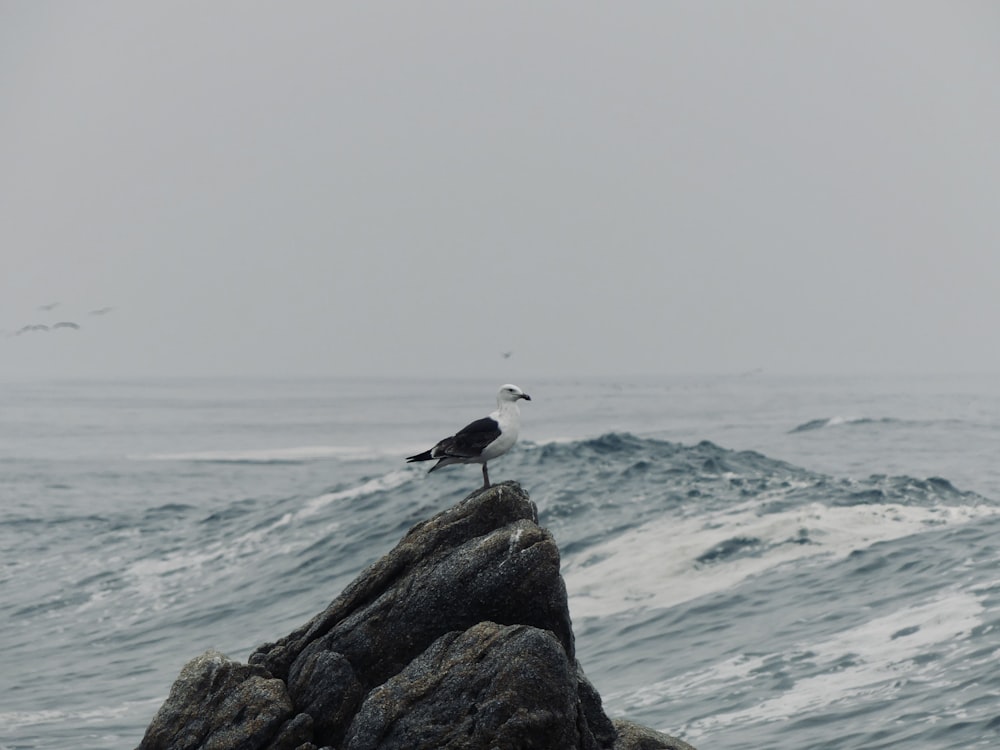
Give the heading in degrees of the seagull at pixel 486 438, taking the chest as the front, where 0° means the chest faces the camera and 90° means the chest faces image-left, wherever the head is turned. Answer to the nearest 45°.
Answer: approximately 270°

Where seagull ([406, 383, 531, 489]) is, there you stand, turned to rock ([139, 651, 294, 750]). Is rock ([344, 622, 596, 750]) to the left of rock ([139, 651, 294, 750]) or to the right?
left

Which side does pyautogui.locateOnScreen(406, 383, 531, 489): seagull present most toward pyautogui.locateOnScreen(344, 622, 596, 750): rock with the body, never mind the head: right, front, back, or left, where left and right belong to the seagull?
right

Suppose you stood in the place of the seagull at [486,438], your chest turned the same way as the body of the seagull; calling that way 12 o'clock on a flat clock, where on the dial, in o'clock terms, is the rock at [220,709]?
The rock is roughly at 5 o'clock from the seagull.
